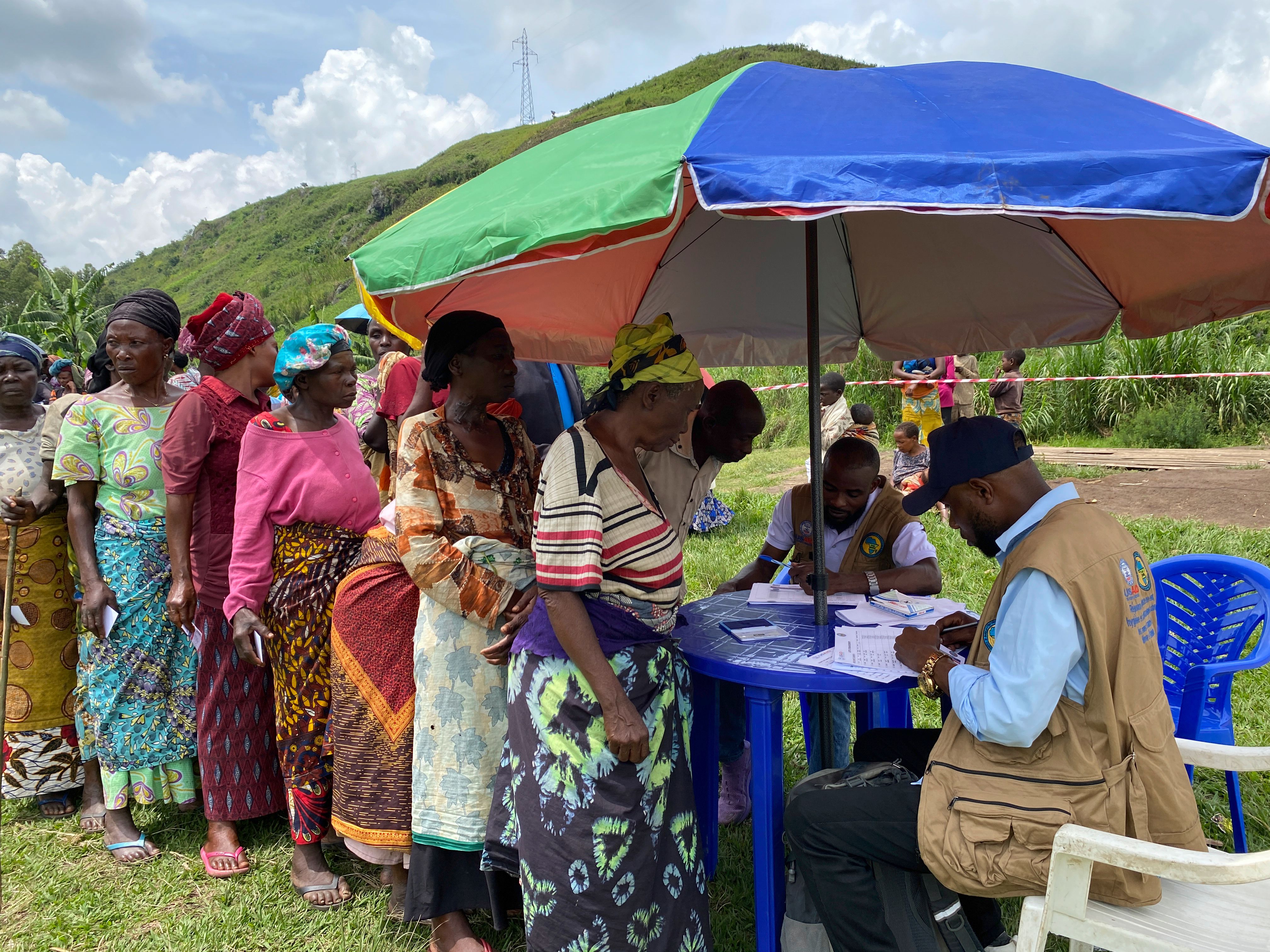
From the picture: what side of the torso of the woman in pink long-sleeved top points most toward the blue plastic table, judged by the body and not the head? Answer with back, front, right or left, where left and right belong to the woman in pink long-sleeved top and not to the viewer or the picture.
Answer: front

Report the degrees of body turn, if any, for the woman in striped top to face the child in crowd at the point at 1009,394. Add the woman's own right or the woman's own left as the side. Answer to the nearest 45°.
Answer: approximately 45° to the woman's own left

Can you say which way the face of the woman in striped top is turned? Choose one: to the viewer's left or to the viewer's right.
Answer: to the viewer's right

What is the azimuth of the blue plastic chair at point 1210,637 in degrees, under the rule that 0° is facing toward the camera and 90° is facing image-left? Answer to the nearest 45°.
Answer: approximately 45°

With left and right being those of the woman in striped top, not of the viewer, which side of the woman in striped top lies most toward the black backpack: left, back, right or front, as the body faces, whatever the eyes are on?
front

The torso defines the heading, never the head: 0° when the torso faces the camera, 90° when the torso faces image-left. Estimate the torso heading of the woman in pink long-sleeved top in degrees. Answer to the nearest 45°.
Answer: approximately 315°

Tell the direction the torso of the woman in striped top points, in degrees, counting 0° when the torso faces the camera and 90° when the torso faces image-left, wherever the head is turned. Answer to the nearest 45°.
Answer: approximately 270°

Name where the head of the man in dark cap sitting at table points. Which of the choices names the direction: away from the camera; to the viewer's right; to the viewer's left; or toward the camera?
to the viewer's left

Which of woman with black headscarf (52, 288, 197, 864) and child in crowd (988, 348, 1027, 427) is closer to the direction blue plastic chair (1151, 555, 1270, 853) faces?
the woman with black headscarf

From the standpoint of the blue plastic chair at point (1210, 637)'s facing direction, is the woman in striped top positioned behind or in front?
in front

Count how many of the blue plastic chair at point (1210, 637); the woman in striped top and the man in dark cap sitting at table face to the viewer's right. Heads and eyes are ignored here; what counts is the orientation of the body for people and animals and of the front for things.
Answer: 1

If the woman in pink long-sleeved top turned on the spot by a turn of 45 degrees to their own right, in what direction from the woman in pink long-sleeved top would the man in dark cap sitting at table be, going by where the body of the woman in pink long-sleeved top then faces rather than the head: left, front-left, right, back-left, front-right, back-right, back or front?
front-left
